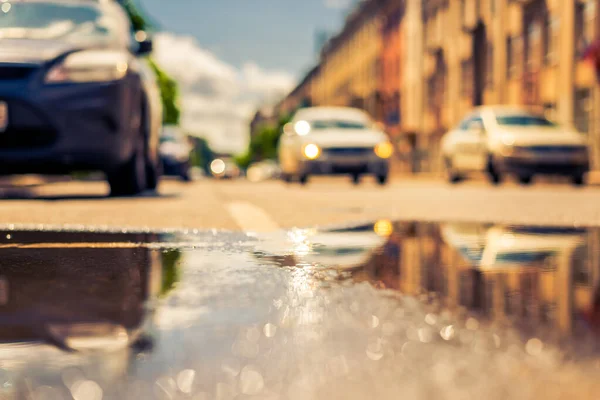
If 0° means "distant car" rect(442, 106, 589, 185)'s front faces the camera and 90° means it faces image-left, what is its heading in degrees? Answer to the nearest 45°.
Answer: approximately 315°

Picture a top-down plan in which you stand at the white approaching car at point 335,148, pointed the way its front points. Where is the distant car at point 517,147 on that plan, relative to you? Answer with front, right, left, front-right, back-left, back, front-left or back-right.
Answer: left

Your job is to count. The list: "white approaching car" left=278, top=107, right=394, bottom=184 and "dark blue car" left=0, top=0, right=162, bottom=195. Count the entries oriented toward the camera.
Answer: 2

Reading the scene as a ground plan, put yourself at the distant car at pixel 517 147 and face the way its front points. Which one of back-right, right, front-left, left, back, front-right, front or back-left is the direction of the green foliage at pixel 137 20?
back

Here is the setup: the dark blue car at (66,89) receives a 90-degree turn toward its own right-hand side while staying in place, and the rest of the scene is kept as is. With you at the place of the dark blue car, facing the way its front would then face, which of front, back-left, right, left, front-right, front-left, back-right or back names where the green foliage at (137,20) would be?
right

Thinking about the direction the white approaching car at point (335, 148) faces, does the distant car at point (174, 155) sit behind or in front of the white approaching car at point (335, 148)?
behind

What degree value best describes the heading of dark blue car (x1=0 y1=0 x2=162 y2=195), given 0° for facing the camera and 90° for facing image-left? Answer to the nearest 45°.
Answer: approximately 0°

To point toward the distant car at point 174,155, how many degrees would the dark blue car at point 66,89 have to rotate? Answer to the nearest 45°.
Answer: approximately 180°

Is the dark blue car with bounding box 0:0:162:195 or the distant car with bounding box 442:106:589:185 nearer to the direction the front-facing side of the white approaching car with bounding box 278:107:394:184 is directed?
the dark blue car

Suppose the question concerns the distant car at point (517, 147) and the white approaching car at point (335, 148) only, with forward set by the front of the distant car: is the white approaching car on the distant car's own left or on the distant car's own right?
on the distant car's own right
